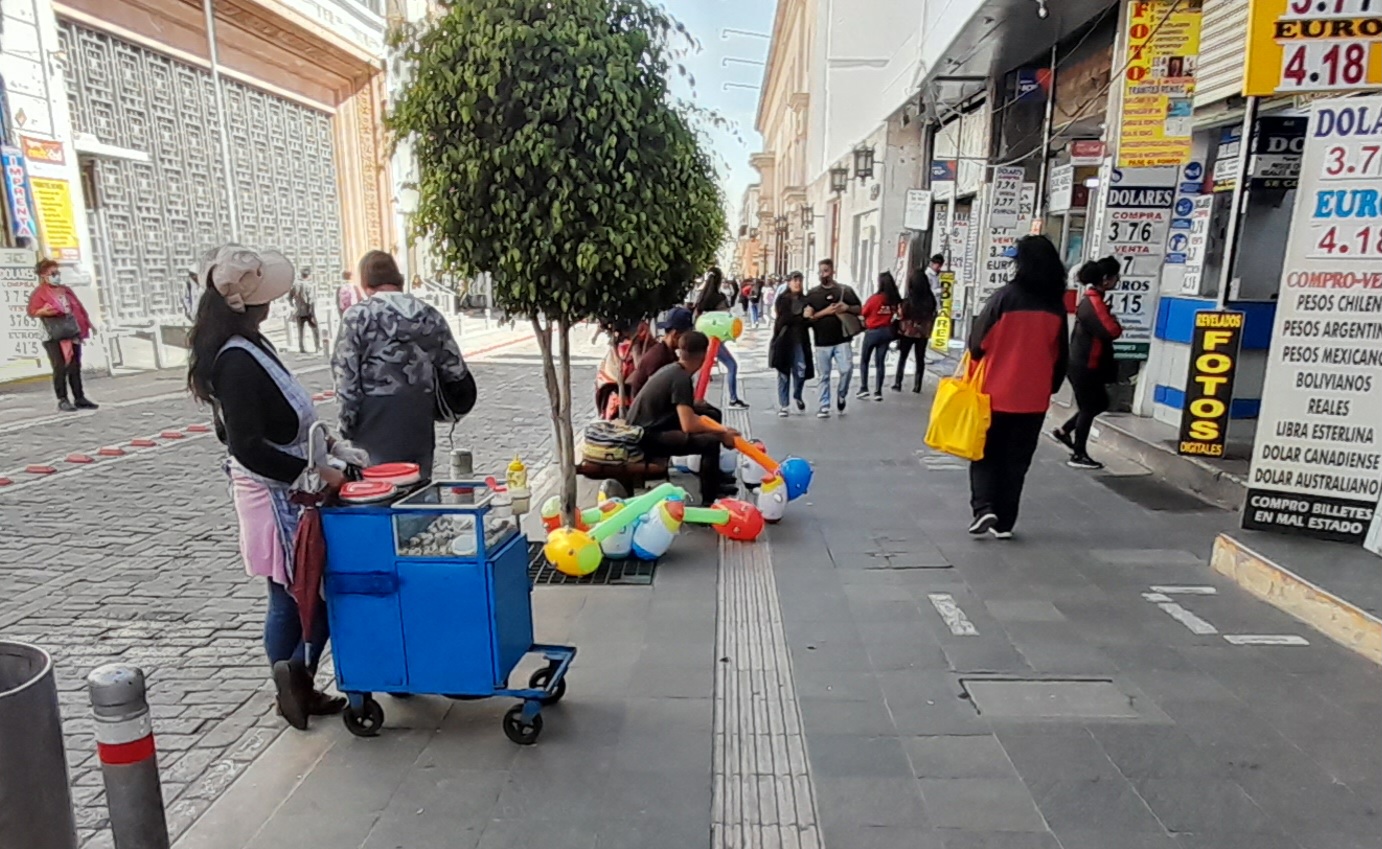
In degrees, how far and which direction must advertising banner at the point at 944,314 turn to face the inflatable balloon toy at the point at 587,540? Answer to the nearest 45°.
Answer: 0° — it already faces it

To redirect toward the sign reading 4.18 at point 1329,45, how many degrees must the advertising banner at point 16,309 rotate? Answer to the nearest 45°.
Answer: approximately 45° to its left

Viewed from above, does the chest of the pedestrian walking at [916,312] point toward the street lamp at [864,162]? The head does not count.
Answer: yes

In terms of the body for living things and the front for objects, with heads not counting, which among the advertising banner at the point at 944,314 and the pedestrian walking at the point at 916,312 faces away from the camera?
the pedestrian walking

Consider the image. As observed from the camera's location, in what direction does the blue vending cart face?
facing to the right of the viewer

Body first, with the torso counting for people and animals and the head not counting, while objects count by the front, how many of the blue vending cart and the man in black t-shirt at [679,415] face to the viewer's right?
2

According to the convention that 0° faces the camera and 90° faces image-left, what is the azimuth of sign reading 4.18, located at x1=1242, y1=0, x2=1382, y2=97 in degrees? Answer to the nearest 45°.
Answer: approximately 0°

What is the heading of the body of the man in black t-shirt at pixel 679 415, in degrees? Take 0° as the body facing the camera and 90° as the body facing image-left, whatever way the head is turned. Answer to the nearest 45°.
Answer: approximately 270°
